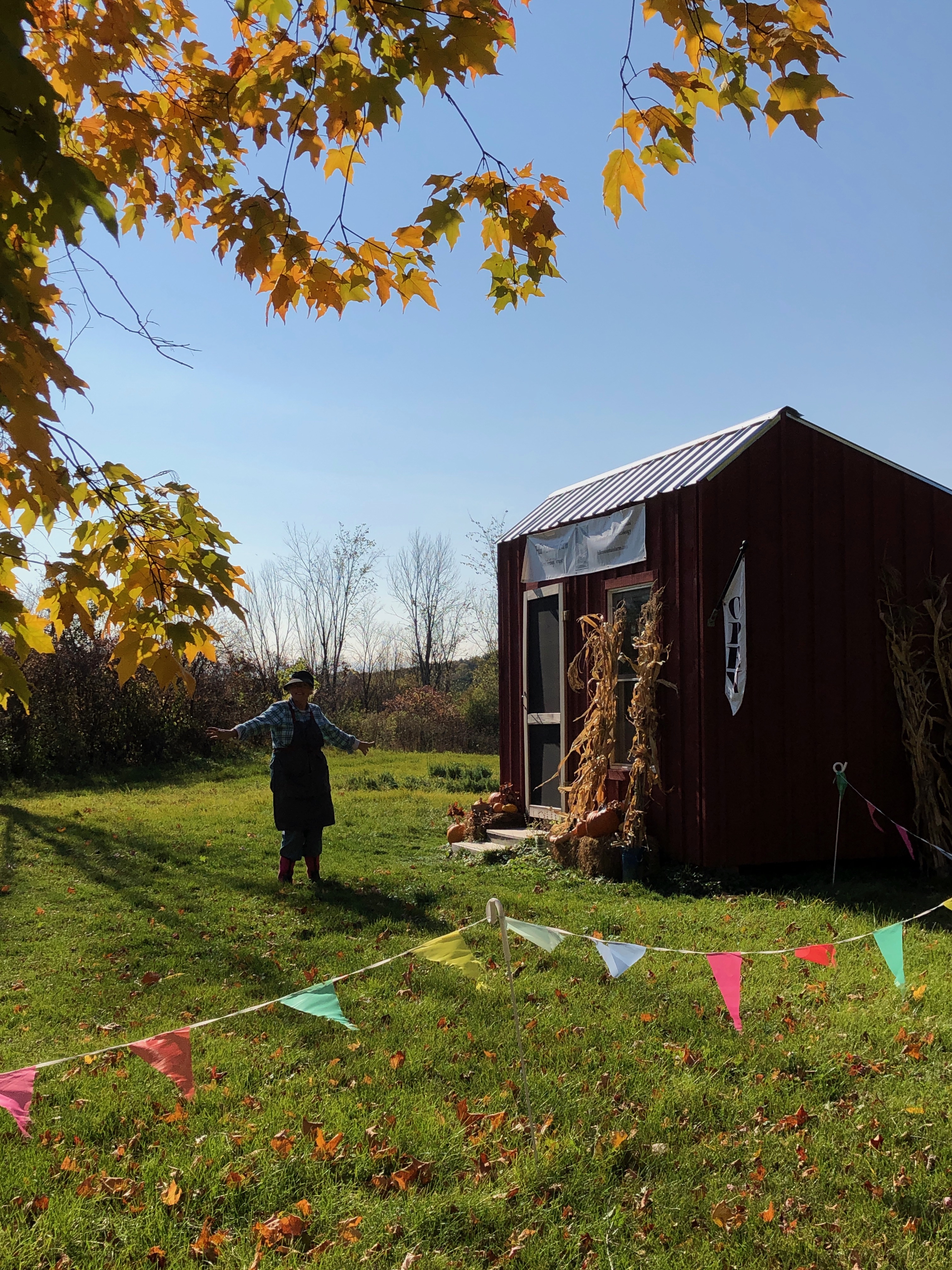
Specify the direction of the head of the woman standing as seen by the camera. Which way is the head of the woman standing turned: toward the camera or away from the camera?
toward the camera

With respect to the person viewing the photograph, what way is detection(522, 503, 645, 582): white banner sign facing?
facing the viewer and to the left of the viewer

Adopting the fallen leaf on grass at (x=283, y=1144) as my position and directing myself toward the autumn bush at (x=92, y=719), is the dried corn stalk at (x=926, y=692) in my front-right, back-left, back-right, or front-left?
front-right

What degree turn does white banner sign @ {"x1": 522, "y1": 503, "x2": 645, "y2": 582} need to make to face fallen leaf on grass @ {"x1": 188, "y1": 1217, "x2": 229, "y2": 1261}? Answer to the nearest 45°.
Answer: approximately 45° to its left

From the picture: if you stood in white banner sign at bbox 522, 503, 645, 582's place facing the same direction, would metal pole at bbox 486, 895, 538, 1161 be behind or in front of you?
in front

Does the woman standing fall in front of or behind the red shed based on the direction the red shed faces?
in front

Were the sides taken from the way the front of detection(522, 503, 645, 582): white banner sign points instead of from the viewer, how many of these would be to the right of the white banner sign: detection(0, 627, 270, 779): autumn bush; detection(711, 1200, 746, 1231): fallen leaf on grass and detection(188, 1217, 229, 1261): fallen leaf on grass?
1

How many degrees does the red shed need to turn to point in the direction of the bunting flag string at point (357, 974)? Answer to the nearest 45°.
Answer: approximately 45° to its left
